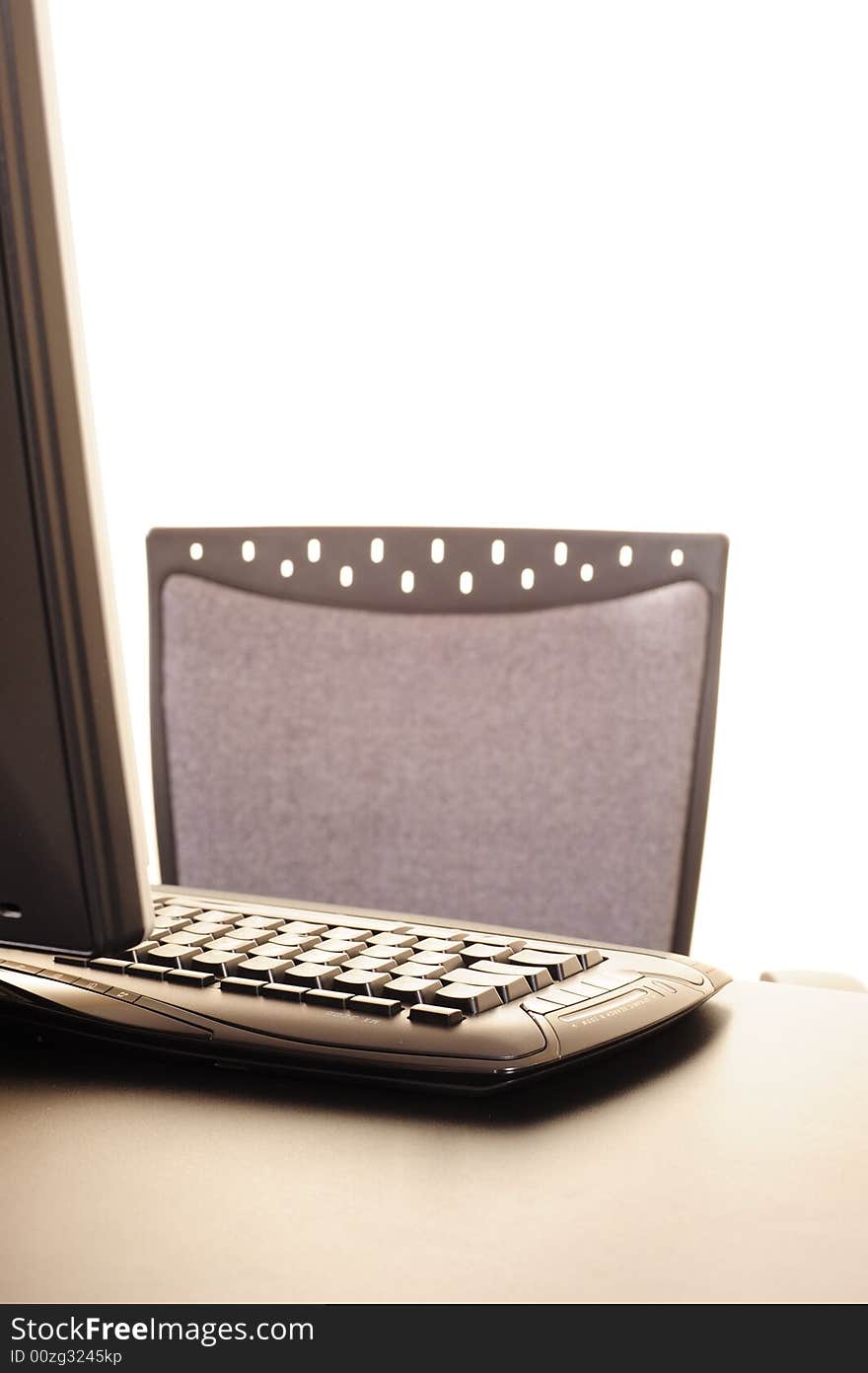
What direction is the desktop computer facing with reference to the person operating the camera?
facing away from the viewer and to the right of the viewer
